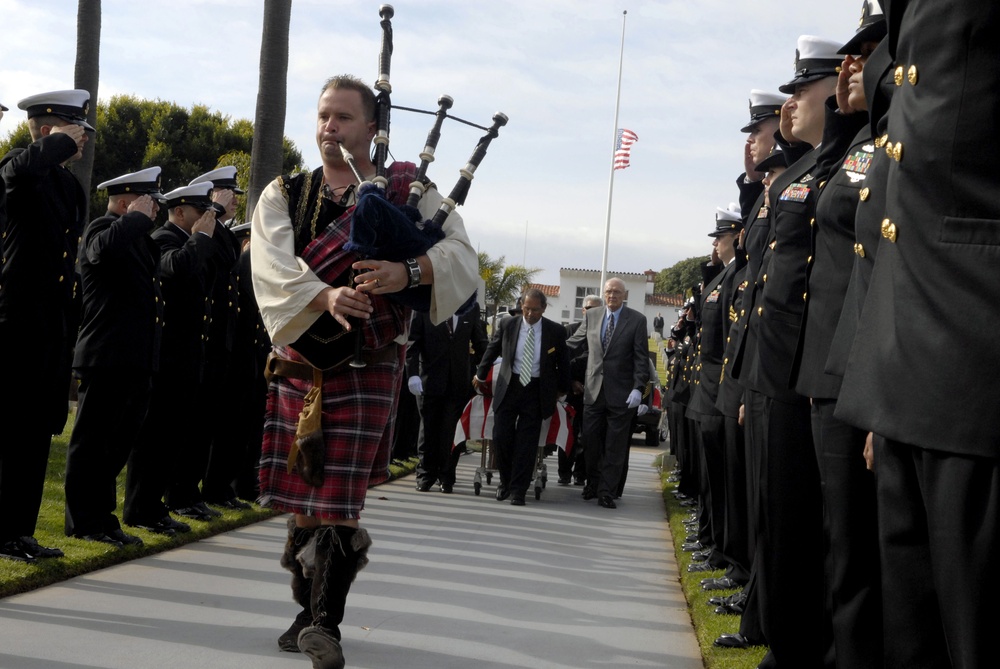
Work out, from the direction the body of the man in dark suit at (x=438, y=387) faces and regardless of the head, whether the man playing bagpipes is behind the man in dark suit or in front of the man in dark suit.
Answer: in front

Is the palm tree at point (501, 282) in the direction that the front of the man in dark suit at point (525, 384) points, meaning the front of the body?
no

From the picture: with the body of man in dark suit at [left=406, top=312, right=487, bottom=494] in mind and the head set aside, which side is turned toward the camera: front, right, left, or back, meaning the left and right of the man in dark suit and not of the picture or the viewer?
front

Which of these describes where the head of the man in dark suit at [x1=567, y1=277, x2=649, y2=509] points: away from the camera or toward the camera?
toward the camera

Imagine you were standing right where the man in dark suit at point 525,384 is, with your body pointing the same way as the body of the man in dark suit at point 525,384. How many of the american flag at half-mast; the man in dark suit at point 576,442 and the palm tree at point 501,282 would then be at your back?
3

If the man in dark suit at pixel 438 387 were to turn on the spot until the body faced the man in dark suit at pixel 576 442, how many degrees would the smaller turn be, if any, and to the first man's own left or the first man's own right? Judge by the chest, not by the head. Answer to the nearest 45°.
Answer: approximately 135° to the first man's own left

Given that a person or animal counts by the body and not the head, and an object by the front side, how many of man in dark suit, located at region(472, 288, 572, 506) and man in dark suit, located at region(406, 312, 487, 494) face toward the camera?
2

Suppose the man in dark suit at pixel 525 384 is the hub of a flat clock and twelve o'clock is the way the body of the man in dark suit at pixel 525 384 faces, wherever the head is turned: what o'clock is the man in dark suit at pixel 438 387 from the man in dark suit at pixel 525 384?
the man in dark suit at pixel 438 387 is roughly at 4 o'clock from the man in dark suit at pixel 525 384.

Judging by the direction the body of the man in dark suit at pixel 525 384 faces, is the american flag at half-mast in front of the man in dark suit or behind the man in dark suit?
behind

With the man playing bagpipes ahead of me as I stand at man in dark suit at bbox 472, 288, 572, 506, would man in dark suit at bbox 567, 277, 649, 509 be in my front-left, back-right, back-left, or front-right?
back-left

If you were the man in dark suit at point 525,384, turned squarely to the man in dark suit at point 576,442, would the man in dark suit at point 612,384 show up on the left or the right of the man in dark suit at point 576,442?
right

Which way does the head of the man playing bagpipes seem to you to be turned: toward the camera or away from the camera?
toward the camera

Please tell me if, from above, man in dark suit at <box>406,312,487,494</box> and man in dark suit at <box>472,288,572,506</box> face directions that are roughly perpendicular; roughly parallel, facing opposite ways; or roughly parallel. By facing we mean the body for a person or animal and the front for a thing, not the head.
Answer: roughly parallel

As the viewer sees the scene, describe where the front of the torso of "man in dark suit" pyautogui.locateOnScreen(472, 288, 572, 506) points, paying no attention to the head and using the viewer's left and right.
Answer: facing the viewer

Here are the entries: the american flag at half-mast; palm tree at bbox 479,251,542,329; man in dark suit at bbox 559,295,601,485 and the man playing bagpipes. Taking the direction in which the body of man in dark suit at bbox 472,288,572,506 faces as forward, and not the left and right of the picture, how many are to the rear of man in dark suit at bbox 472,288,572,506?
3

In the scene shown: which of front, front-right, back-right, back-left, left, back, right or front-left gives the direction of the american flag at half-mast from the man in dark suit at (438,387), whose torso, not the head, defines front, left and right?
back

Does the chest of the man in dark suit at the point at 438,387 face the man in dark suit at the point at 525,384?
no

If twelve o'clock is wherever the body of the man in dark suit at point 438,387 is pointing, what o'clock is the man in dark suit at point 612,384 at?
the man in dark suit at point 612,384 is roughly at 9 o'clock from the man in dark suit at point 438,387.
